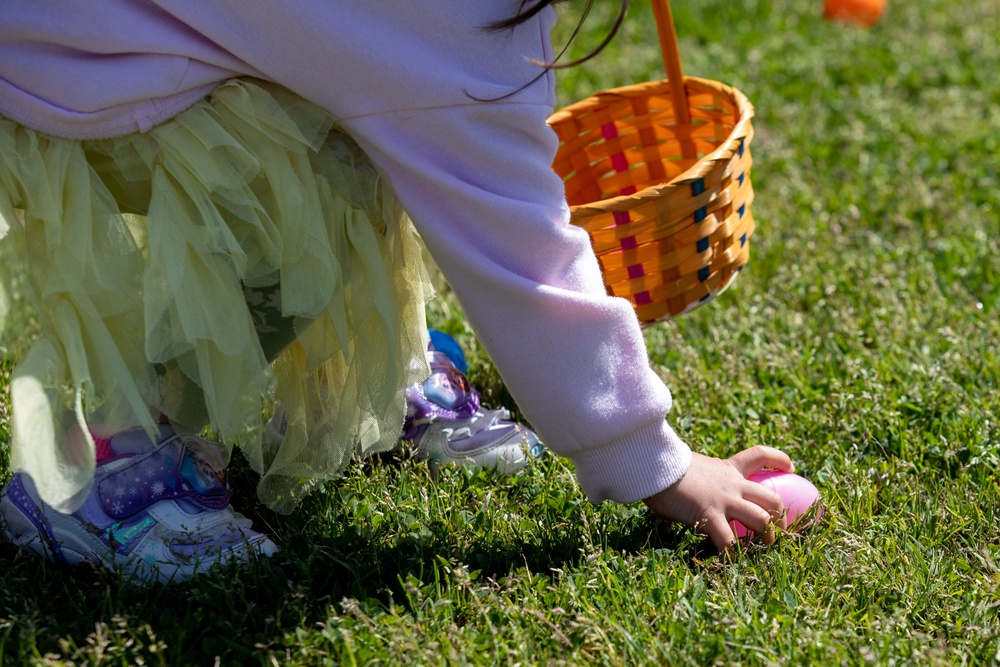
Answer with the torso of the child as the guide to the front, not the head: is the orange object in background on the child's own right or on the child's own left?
on the child's own left

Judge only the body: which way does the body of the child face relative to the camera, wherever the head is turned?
to the viewer's right

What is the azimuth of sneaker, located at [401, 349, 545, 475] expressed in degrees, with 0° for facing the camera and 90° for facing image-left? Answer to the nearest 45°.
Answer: approximately 270°
